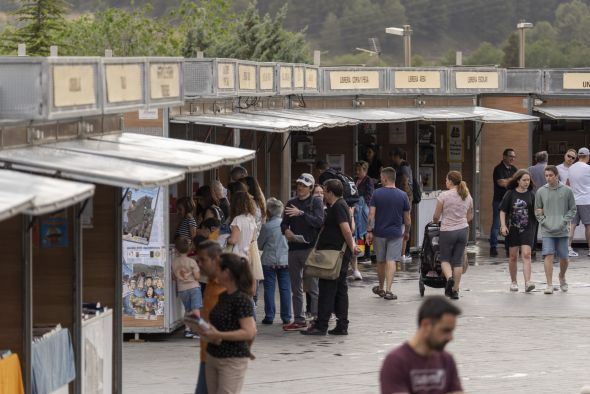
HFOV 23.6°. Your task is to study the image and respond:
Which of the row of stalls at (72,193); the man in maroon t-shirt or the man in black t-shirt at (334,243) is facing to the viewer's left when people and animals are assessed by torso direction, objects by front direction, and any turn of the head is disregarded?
the man in black t-shirt

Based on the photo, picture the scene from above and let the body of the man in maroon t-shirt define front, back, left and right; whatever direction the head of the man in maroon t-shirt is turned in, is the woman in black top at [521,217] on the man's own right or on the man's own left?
on the man's own left

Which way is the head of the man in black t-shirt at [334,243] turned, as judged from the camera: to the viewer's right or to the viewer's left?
to the viewer's left

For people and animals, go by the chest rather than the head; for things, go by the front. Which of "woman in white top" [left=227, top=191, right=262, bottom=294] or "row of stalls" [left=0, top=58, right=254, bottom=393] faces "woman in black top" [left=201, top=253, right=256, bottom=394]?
the row of stalls

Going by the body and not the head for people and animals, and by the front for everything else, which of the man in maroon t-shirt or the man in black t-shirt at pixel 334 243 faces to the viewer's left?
the man in black t-shirt

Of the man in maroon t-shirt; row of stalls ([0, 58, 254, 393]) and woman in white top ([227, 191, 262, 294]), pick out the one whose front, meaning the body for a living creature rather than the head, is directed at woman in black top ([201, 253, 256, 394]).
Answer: the row of stalls

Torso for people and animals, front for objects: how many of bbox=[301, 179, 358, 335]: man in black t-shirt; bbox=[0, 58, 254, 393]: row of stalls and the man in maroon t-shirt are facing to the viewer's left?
1

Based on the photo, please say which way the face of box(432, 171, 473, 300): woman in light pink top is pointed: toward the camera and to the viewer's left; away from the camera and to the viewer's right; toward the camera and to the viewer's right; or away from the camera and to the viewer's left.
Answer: away from the camera and to the viewer's left

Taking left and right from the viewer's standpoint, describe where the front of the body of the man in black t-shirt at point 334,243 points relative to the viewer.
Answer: facing to the left of the viewer

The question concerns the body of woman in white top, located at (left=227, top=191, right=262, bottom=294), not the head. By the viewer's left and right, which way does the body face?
facing away from the viewer and to the left of the viewer

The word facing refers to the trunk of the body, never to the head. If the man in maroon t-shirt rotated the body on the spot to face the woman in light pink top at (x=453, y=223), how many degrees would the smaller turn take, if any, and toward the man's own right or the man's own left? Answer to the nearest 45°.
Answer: approximately 135° to the man's own left

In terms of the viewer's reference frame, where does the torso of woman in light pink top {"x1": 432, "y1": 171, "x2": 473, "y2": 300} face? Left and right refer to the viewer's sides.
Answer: facing away from the viewer and to the left of the viewer

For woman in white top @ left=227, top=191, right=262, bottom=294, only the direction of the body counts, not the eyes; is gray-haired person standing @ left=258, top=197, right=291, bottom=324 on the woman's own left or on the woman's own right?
on the woman's own right

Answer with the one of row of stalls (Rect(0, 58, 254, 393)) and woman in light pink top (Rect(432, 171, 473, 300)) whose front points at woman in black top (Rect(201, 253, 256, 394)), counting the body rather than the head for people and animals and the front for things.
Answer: the row of stalls

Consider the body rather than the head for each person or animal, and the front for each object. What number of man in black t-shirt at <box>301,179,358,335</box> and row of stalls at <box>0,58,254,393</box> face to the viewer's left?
1
